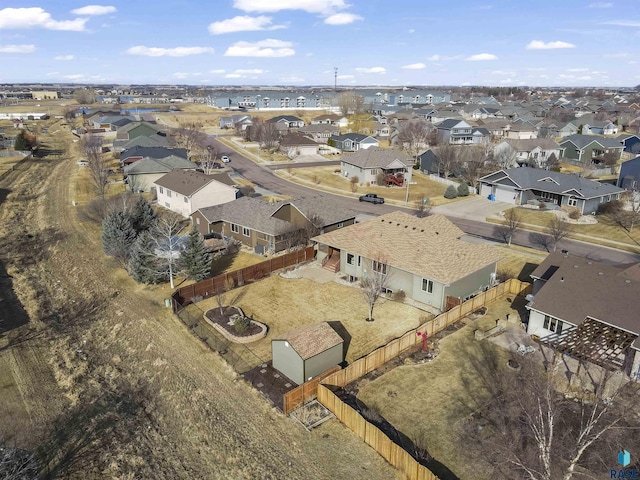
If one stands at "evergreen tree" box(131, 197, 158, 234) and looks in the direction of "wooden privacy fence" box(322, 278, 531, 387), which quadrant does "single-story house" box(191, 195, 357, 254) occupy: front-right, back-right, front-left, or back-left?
front-left

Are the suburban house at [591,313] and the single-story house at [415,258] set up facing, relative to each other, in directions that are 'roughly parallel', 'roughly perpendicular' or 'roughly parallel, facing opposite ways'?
roughly parallel

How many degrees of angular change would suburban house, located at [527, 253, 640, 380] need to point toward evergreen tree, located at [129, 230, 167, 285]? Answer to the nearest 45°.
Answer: approximately 135° to its left

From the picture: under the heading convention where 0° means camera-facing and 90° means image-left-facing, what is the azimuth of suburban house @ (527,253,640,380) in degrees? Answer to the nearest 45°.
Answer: approximately 225°

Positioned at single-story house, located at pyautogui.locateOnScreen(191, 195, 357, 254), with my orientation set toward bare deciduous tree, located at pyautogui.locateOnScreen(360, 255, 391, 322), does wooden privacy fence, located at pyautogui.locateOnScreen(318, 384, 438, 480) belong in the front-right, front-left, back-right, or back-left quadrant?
front-right

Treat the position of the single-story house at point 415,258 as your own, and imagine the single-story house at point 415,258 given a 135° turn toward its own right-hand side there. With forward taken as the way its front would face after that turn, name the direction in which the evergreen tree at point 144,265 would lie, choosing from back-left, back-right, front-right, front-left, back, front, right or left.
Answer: right

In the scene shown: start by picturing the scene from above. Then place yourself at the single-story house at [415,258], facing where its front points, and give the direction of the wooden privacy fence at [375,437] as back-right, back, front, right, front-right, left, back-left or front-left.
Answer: back-right

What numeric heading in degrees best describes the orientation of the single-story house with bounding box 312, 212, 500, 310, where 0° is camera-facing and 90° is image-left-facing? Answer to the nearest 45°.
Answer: approximately 225°

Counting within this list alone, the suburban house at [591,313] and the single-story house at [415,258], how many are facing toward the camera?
0

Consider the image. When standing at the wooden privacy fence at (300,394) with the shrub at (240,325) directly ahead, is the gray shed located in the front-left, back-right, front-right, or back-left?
front-right

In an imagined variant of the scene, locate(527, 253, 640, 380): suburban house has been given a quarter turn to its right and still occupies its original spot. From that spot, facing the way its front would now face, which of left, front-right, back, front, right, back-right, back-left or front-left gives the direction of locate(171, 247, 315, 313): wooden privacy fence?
back-right
